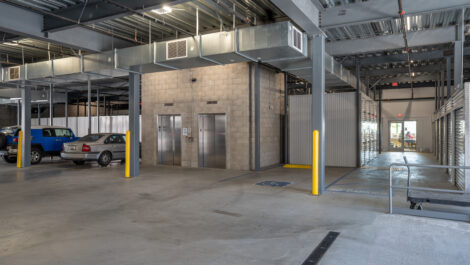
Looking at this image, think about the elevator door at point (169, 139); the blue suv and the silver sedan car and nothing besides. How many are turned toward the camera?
1

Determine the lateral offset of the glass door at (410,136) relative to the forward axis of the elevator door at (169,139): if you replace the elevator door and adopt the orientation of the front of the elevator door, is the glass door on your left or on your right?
on your left

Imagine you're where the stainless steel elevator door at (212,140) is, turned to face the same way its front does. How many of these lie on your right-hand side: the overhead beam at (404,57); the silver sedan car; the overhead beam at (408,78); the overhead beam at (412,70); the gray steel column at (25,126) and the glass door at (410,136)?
2

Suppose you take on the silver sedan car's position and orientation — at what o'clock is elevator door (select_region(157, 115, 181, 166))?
The elevator door is roughly at 2 o'clock from the silver sedan car.

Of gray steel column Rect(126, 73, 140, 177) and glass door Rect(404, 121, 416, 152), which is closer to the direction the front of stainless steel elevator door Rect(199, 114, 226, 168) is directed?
the gray steel column

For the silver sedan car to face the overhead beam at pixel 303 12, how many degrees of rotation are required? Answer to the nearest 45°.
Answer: approximately 90° to its right

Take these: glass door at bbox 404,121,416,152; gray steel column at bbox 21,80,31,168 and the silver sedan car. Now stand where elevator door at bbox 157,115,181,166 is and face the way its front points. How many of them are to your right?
2

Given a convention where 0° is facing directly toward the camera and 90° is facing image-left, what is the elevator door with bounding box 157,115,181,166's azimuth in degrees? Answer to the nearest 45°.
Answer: approximately 0°

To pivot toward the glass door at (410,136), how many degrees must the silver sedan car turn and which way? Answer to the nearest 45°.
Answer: approximately 45° to its right

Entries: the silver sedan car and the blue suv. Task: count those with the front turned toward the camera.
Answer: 0

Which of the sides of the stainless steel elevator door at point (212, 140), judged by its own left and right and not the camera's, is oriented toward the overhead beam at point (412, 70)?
left

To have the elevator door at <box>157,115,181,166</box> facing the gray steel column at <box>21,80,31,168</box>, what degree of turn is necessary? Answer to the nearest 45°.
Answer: approximately 90° to its right

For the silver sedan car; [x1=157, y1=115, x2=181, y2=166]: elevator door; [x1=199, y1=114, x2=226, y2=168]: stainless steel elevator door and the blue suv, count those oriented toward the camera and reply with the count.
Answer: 2
